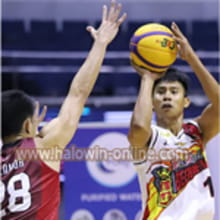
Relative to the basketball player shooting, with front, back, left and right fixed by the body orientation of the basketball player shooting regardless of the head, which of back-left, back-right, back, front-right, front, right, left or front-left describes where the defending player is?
front-right

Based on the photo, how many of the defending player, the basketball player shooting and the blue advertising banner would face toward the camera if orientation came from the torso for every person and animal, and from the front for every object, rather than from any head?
2

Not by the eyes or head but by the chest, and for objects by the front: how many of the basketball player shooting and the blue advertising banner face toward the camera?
2

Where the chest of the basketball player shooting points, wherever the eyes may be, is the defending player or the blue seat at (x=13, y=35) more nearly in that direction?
the defending player

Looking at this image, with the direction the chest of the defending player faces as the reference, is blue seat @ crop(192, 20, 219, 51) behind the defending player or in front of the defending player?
in front

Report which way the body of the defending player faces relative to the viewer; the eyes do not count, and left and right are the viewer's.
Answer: facing away from the viewer and to the right of the viewer

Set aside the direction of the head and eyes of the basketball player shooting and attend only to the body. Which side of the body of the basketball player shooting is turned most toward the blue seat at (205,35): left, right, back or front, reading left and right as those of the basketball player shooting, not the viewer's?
back

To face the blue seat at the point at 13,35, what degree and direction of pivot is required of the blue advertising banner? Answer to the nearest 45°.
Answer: approximately 180°

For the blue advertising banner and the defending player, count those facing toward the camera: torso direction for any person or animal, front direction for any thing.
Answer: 1

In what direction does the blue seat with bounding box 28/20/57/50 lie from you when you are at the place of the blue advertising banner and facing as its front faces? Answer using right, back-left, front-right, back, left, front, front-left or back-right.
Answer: back

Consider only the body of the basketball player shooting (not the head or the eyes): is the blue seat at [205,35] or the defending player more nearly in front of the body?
the defending player

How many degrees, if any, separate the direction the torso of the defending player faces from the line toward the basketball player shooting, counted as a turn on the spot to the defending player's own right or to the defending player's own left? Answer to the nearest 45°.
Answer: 0° — they already face them
